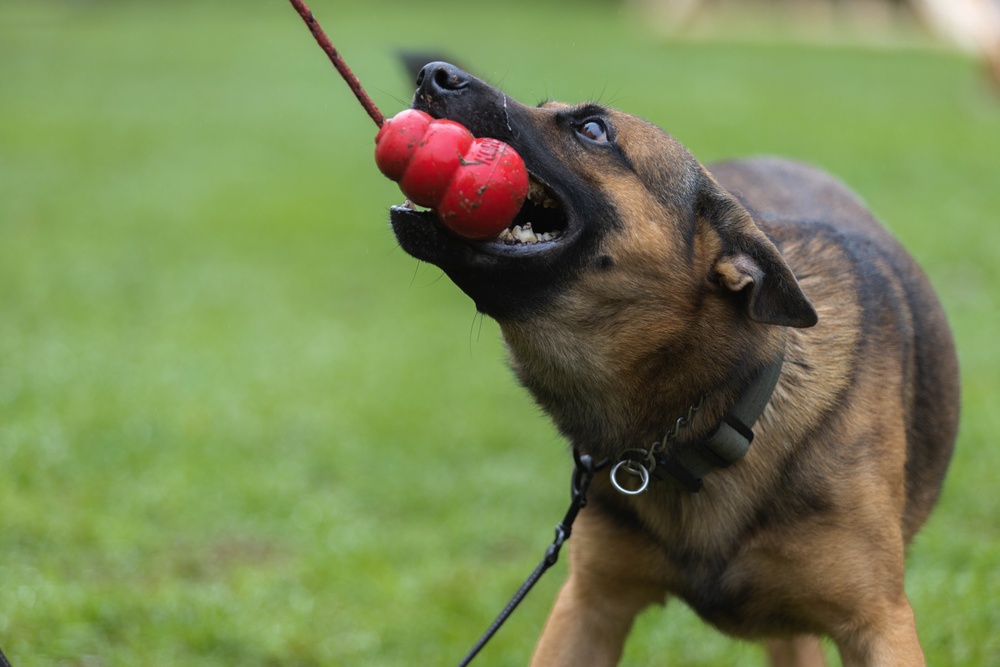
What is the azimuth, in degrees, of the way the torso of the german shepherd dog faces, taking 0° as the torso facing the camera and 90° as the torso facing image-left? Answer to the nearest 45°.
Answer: approximately 45°
